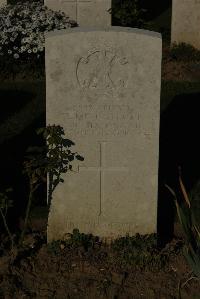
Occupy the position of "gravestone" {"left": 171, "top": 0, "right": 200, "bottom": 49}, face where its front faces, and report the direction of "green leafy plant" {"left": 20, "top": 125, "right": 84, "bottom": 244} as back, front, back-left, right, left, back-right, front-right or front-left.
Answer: front

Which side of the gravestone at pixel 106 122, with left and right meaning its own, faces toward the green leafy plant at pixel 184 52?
back

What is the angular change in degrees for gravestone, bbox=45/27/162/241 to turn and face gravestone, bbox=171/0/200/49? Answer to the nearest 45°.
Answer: approximately 180°

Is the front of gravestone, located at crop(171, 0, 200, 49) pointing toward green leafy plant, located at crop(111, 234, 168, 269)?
yes

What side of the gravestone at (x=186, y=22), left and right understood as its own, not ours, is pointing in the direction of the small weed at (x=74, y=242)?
front

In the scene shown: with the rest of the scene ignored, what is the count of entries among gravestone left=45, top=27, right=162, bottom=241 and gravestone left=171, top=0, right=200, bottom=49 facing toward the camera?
2

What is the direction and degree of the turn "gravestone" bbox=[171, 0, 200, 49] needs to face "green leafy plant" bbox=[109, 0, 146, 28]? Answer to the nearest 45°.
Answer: approximately 90° to its right

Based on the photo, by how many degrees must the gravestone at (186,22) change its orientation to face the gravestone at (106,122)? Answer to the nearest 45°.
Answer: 0° — it already faces it

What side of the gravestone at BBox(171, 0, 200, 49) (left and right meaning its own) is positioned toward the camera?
front

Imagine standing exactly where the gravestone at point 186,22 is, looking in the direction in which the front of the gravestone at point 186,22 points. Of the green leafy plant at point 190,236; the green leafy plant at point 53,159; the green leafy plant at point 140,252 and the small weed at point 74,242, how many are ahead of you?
4

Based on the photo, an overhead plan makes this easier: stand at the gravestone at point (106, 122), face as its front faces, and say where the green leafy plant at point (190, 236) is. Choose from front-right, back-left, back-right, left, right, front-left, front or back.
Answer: front-left

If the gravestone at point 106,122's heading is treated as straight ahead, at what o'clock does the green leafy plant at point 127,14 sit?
The green leafy plant is roughly at 6 o'clock from the gravestone.

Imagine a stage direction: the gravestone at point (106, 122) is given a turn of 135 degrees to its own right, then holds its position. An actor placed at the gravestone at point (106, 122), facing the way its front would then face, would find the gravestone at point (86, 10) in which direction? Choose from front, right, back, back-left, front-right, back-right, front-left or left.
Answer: front-right

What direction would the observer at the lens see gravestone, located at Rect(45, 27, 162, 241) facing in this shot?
facing the viewer
